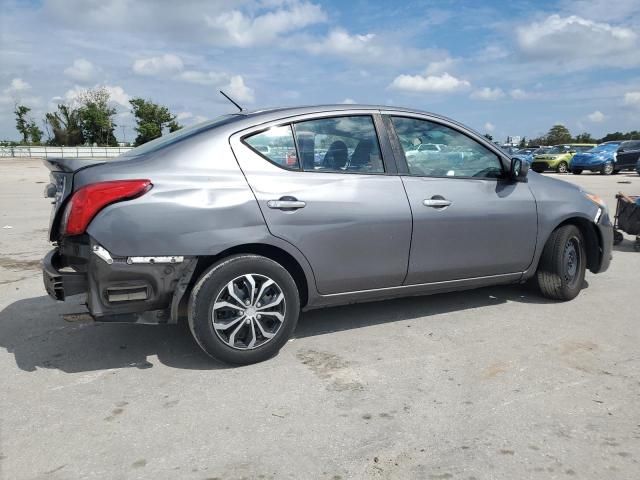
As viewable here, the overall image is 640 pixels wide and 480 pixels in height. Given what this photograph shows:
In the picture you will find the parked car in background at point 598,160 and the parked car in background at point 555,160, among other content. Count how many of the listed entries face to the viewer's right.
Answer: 0

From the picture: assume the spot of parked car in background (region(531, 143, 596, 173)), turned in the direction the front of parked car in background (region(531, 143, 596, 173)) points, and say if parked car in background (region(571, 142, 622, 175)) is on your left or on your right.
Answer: on your left

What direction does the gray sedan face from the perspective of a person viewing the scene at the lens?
facing away from the viewer and to the right of the viewer

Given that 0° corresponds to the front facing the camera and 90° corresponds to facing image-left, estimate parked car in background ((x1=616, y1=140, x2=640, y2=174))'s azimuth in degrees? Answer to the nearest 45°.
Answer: approximately 45°

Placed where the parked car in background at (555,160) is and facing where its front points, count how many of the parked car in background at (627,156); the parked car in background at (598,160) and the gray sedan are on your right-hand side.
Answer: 0

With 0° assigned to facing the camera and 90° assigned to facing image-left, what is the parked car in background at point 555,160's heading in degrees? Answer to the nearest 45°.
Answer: approximately 45°

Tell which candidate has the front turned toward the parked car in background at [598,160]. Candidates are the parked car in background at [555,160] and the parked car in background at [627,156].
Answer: the parked car in background at [627,156]

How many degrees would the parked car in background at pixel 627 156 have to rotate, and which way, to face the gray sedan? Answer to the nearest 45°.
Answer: approximately 45° to its left

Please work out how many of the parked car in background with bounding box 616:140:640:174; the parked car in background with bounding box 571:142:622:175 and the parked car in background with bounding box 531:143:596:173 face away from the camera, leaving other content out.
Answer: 0

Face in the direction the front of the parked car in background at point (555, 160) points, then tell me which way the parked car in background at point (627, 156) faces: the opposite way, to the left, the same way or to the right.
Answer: the same way

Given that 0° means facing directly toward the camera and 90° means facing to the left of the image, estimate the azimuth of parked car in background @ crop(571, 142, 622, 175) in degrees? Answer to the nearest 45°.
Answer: approximately 45°

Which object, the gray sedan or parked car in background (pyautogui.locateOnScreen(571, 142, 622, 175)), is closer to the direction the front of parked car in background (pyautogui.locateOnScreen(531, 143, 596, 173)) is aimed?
the gray sedan

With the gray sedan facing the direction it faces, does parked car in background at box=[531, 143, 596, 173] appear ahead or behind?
ahead

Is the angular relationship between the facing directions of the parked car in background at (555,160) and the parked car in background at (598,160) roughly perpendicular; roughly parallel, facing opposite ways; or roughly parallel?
roughly parallel

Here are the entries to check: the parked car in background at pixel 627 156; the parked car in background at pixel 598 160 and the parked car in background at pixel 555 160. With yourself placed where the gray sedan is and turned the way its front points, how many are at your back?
0

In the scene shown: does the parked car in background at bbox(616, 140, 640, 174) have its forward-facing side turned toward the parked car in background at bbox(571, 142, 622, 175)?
yes

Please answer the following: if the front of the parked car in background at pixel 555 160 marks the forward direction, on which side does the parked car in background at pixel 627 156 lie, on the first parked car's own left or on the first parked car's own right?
on the first parked car's own left

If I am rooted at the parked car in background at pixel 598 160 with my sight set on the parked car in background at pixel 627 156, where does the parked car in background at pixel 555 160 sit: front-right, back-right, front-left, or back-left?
back-left
